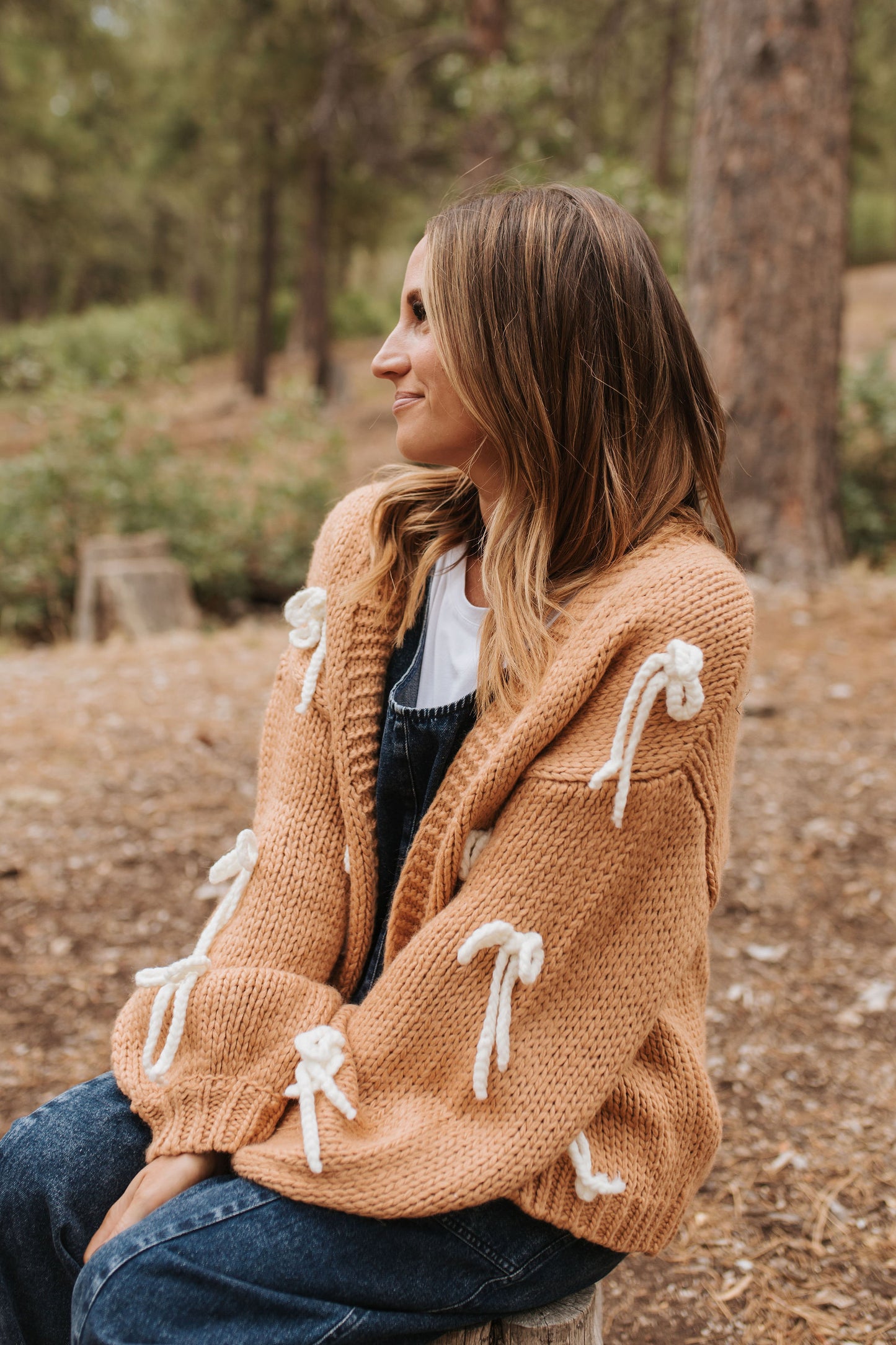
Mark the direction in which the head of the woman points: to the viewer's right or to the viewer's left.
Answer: to the viewer's left

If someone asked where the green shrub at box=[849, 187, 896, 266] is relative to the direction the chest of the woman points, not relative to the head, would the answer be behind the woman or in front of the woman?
behind

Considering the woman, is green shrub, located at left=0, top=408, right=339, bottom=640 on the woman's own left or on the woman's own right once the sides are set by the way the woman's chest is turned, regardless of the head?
on the woman's own right

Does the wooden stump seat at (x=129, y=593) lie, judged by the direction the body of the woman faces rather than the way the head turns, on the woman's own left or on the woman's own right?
on the woman's own right

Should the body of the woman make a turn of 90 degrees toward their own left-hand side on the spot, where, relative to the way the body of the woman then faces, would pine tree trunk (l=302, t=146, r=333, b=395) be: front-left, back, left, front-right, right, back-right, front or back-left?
back-left

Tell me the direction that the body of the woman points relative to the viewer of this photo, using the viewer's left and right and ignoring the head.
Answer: facing the viewer and to the left of the viewer

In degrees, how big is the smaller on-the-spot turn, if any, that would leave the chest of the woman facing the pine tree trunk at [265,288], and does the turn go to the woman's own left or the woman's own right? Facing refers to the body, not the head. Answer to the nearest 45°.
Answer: approximately 135° to the woman's own right

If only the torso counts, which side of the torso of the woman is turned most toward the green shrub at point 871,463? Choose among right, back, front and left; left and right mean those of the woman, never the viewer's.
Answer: back

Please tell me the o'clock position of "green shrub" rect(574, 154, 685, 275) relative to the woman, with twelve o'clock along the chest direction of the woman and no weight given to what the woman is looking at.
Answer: The green shrub is roughly at 5 o'clock from the woman.
